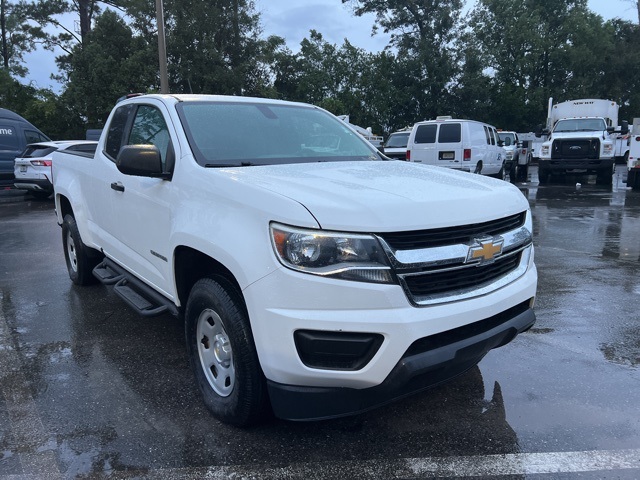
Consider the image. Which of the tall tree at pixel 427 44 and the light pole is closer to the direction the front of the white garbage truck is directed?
the light pole

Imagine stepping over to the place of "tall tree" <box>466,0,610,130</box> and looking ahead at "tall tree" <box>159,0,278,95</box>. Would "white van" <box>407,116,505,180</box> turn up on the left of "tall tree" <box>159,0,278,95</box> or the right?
left

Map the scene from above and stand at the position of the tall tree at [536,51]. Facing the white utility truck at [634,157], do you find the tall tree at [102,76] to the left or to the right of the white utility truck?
right

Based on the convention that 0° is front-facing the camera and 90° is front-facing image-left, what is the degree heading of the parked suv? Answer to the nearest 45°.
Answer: approximately 225°

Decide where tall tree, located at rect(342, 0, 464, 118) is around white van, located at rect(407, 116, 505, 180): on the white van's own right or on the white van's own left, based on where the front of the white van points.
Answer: on the white van's own left

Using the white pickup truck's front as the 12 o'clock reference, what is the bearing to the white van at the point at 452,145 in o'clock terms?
The white van is roughly at 8 o'clock from the white pickup truck.
